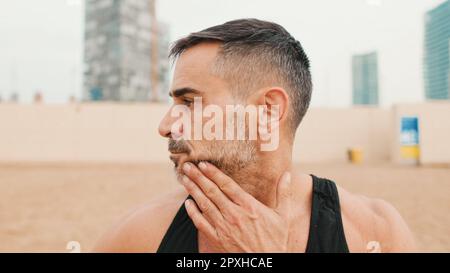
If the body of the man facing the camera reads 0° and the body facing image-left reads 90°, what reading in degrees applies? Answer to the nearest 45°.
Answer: approximately 0°

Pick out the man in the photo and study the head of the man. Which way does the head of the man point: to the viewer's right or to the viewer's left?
to the viewer's left
